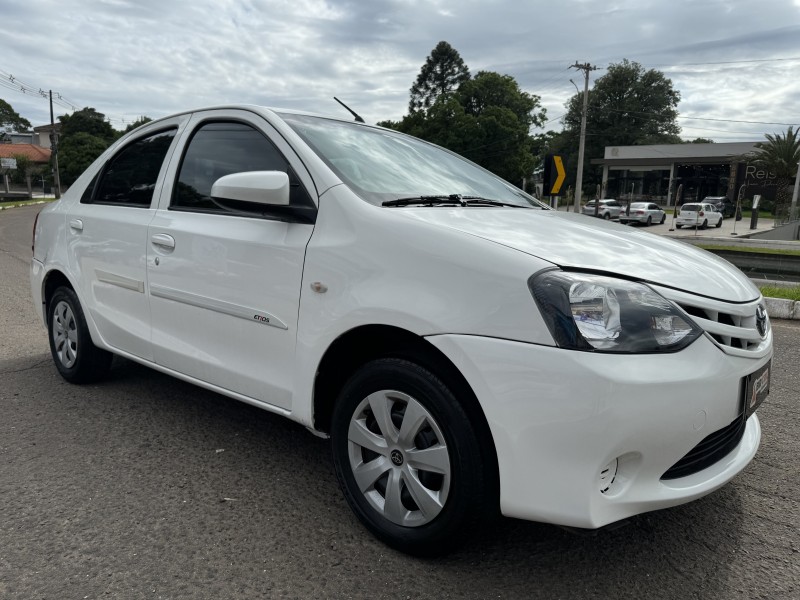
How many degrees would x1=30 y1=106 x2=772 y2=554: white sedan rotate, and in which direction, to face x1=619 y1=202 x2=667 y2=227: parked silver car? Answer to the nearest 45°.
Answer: approximately 135° to its left

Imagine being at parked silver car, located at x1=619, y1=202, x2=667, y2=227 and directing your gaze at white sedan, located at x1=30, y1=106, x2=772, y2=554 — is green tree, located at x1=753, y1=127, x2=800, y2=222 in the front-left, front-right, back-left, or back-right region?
back-left

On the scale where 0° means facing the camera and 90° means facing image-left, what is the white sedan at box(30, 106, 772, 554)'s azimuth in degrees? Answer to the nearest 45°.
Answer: approximately 315°

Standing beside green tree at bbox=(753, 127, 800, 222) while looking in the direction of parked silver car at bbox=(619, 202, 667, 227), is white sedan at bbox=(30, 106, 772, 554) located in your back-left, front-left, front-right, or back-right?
front-left

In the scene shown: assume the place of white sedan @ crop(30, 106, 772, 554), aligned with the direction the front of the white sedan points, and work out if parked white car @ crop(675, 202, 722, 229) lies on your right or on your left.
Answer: on your left

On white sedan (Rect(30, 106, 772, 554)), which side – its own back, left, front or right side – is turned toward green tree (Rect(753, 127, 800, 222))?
left
